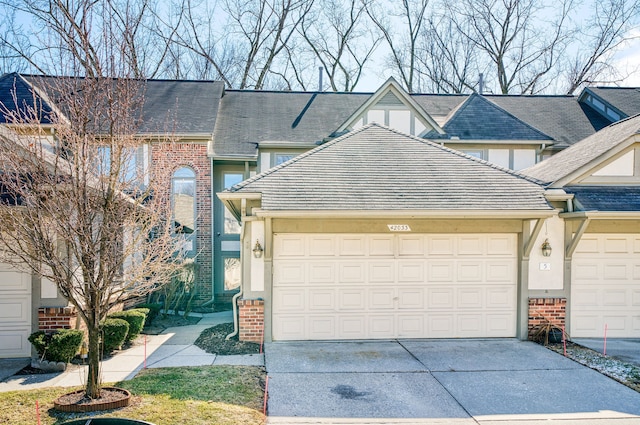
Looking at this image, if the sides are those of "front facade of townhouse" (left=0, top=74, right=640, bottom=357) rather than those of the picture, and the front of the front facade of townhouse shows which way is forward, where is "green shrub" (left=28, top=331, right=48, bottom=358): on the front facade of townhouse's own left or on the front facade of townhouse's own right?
on the front facade of townhouse's own right

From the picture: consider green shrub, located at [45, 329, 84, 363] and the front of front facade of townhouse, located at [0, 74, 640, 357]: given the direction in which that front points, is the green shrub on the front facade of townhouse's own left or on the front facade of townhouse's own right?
on the front facade of townhouse's own right

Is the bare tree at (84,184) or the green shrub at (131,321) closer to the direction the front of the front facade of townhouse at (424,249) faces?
the bare tree

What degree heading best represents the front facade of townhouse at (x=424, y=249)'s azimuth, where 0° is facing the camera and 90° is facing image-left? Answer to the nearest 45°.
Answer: approximately 0°

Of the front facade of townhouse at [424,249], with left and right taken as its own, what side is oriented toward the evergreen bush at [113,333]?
right

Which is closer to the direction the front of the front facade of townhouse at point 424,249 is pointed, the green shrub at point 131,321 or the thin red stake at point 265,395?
the thin red stake
